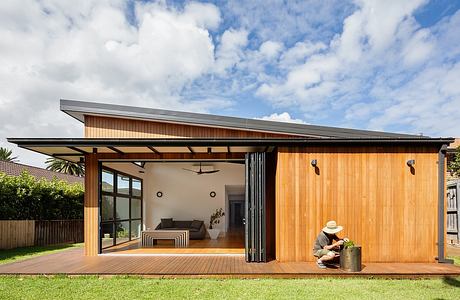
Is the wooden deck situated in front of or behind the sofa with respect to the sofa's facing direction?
in front

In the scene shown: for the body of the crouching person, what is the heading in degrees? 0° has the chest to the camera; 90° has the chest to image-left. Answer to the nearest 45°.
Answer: approximately 270°

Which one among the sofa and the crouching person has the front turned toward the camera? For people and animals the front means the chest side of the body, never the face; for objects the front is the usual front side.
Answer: the sofa

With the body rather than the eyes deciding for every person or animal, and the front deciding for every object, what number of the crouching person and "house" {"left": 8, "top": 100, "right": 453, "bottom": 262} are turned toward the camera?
1

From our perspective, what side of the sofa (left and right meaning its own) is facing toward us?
front

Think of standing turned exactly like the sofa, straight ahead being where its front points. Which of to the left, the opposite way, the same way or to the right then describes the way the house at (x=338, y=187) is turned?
the same way

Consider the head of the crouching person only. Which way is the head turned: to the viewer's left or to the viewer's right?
to the viewer's right

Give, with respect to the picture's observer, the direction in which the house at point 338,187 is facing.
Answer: facing the viewer

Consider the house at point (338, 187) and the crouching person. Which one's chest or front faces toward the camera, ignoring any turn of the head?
the house

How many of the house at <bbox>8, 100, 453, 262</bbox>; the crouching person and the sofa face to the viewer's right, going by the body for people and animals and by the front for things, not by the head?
1
